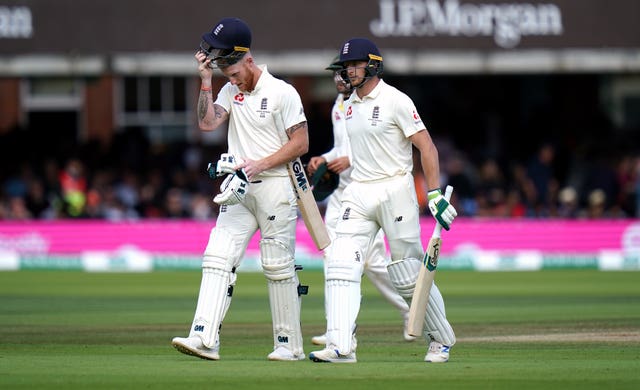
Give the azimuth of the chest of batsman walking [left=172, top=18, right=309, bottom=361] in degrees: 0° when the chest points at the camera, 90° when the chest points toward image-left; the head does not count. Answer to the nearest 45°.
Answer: approximately 45°

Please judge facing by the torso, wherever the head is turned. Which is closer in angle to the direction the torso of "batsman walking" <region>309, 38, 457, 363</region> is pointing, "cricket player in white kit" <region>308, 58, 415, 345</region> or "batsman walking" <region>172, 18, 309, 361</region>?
the batsman walking

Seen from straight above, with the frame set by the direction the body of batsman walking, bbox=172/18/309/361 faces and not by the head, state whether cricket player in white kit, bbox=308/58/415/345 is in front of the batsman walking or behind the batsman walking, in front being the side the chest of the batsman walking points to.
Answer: behind

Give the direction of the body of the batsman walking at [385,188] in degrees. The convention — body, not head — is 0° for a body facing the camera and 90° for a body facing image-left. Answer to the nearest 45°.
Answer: approximately 45°

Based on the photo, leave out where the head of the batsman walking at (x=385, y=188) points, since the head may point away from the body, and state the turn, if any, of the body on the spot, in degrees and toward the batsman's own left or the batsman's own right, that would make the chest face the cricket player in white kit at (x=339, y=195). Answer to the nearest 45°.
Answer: approximately 135° to the batsman's own right
